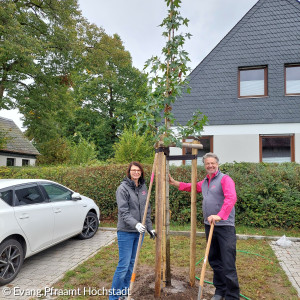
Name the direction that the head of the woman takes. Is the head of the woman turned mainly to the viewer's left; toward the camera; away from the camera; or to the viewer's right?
toward the camera

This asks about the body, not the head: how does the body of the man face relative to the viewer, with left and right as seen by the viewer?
facing the viewer and to the left of the viewer

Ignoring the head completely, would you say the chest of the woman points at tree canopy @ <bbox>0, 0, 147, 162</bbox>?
no

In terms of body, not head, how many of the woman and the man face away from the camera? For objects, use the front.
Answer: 0

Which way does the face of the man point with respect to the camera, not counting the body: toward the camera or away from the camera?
toward the camera

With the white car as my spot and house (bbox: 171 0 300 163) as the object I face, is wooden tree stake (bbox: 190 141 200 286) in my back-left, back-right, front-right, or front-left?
front-right

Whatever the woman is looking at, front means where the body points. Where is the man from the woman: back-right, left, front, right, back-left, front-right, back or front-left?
front-left

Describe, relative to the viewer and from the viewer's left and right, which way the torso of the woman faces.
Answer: facing the viewer and to the right of the viewer
